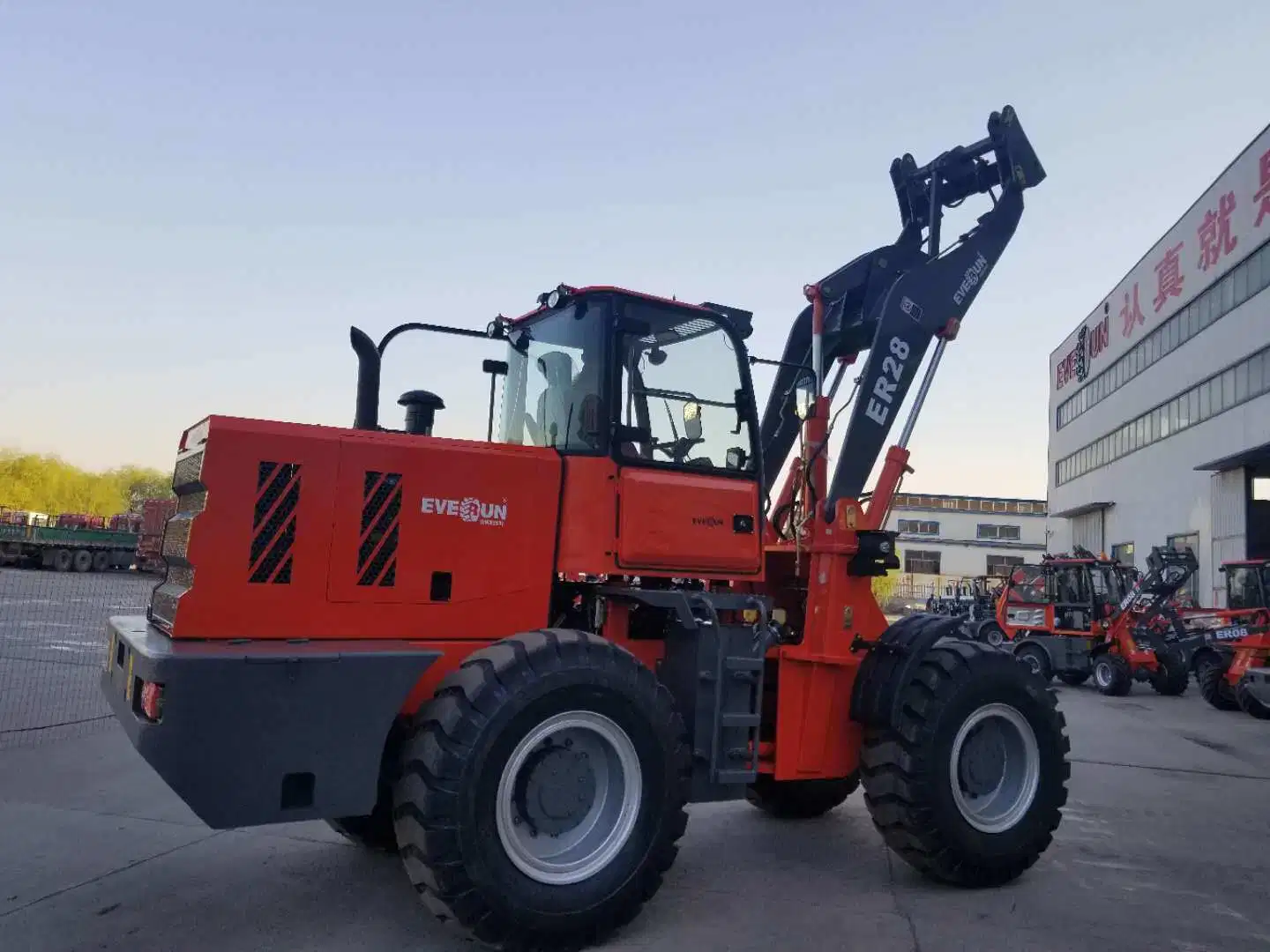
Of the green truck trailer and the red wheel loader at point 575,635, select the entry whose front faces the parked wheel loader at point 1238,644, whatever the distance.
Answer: the red wheel loader

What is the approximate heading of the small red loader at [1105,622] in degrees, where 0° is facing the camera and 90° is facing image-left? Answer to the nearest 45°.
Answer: approximately 315°

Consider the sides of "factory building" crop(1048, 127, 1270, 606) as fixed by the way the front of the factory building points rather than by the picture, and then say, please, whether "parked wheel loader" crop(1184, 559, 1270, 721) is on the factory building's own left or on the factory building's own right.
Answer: on the factory building's own left

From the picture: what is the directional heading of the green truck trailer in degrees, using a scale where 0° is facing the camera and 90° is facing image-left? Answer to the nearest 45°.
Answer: approximately 90°

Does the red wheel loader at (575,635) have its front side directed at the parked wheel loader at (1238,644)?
yes

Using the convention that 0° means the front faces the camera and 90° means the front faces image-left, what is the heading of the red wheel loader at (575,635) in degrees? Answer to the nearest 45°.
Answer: approximately 225°

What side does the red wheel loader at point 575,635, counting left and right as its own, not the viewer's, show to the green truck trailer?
left

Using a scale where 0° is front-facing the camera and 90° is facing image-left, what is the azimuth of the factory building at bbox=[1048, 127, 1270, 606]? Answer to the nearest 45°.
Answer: approximately 45°

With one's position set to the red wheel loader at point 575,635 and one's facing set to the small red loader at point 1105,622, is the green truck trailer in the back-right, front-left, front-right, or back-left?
front-left
